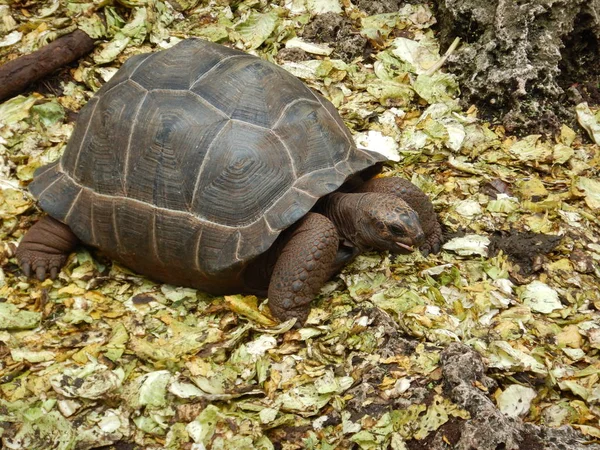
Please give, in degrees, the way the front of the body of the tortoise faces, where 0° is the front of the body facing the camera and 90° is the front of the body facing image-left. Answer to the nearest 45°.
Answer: approximately 315°

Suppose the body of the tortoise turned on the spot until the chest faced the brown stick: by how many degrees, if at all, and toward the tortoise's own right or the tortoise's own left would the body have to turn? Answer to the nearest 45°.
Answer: approximately 180°
